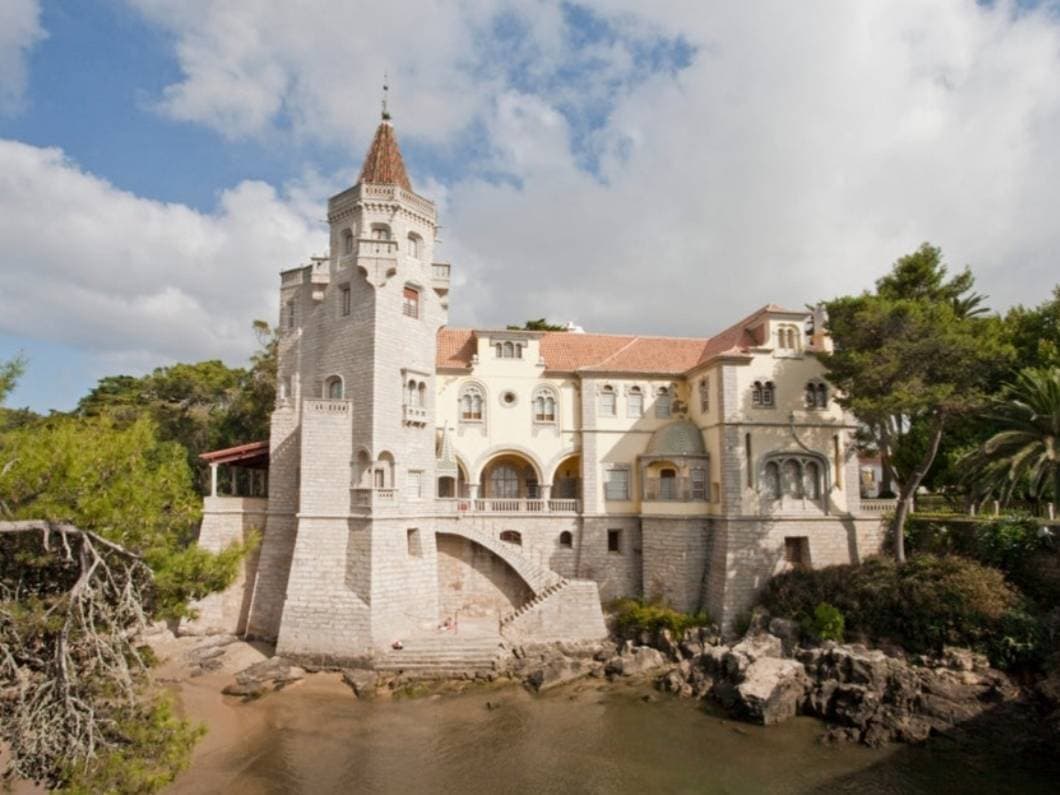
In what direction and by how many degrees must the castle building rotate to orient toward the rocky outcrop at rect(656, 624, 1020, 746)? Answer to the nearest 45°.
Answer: approximately 45° to its left

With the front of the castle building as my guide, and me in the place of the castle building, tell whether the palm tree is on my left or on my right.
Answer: on my left

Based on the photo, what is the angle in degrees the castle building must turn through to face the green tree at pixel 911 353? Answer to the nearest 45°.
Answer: approximately 90° to its left

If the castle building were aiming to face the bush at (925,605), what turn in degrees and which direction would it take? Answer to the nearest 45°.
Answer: approximately 90° to its left

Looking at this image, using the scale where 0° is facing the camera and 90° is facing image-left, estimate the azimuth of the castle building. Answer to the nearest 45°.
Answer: approximately 0°

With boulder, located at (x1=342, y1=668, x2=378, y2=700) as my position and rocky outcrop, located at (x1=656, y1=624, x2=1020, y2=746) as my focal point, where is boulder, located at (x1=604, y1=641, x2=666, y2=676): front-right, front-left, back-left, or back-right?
front-left
